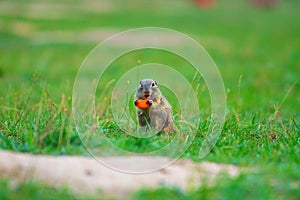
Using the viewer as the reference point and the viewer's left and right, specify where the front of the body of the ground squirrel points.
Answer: facing the viewer and to the left of the viewer
